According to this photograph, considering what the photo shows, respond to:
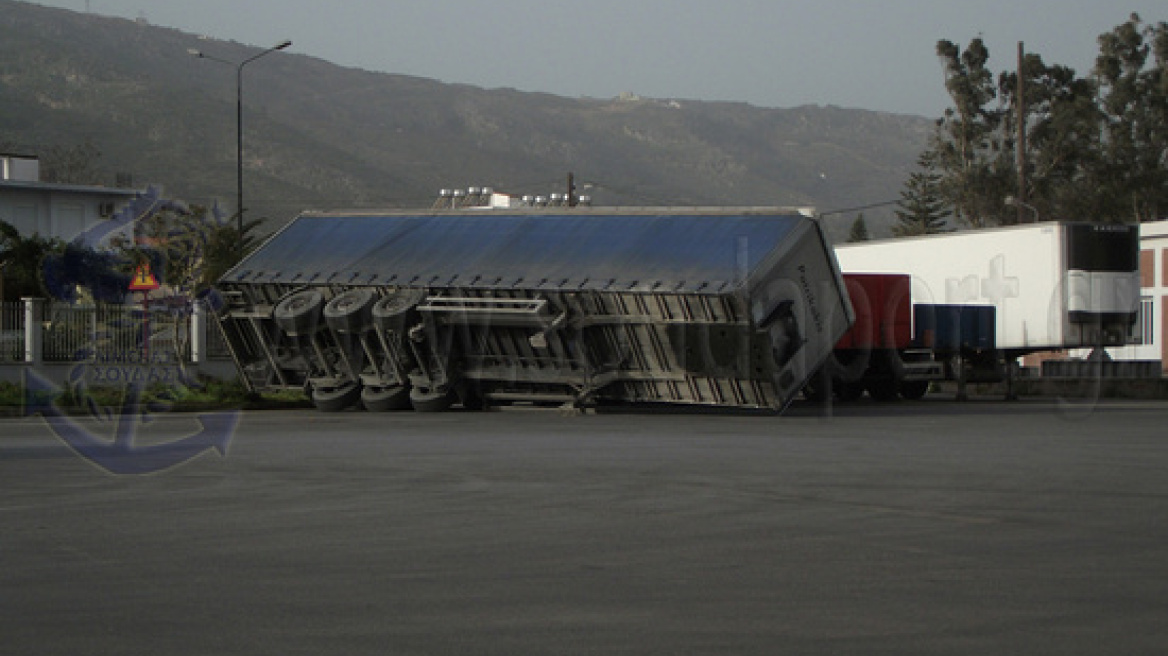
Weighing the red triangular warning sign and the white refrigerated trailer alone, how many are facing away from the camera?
0

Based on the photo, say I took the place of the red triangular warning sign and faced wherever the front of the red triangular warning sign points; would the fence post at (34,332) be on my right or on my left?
on my right

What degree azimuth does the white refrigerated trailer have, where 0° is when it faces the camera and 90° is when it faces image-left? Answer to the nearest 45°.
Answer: approximately 315°

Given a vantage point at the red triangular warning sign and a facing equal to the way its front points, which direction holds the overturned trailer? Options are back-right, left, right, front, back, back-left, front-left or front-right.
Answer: front-left

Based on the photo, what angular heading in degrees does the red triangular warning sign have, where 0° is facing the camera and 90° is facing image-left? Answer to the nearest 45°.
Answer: approximately 0°

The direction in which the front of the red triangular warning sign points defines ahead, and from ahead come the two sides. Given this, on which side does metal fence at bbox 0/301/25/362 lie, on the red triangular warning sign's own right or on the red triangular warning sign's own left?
on the red triangular warning sign's own right

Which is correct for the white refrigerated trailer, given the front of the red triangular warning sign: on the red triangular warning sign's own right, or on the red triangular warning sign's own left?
on the red triangular warning sign's own left
